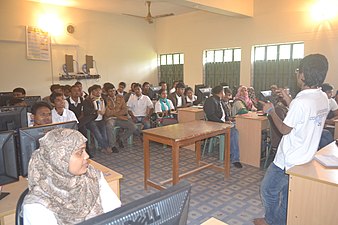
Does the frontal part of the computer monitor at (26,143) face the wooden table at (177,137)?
no

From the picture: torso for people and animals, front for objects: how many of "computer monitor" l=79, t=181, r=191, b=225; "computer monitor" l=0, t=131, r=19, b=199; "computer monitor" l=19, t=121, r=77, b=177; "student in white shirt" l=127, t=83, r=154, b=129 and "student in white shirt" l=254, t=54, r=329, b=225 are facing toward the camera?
1

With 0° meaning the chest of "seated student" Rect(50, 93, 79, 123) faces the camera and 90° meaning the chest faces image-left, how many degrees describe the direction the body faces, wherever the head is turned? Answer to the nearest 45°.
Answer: approximately 315°

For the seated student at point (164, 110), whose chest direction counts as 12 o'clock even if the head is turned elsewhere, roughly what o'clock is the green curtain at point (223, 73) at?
The green curtain is roughly at 7 o'clock from the seated student.

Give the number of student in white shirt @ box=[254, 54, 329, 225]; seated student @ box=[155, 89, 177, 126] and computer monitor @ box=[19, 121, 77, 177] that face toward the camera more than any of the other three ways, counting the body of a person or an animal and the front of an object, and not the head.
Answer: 1

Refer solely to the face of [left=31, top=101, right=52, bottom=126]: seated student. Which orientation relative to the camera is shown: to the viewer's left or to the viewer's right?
to the viewer's right

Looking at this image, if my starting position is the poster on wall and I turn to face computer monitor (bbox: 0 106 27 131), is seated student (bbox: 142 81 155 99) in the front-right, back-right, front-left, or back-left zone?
front-left

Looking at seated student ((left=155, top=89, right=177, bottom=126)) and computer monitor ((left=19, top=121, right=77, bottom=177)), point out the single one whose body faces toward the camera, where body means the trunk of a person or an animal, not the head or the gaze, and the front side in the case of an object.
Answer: the seated student

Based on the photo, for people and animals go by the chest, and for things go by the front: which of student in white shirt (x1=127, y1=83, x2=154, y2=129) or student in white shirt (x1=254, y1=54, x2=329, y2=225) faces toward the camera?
student in white shirt (x1=127, y1=83, x2=154, y2=129)

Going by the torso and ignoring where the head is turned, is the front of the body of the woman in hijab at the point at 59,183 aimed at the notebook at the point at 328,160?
no

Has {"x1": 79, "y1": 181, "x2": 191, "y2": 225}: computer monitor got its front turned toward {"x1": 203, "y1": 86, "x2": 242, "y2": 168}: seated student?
no

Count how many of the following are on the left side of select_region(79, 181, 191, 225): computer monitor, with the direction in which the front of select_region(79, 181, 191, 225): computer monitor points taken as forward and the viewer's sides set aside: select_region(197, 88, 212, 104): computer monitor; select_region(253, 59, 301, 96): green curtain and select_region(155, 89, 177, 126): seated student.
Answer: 0

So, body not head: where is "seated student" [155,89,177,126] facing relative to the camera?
toward the camera

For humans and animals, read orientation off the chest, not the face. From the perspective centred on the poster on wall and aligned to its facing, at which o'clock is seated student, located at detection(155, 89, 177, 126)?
The seated student is roughly at 10 o'clock from the poster on wall.

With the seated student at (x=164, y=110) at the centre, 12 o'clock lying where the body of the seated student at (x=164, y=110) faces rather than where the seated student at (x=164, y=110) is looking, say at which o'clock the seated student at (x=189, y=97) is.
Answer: the seated student at (x=189, y=97) is roughly at 7 o'clock from the seated student at (x=164, y=110).
